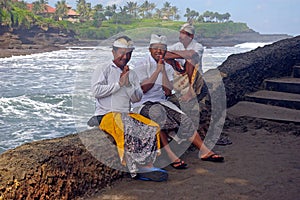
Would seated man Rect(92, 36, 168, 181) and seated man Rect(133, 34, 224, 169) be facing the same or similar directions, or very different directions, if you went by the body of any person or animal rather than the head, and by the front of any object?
same or similar directions

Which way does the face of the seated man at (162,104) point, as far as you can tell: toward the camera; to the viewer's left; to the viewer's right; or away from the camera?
toward the camera

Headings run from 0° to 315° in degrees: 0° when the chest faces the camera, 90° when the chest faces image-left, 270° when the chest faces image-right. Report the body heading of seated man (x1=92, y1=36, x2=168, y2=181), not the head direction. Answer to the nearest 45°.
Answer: approximately 315°

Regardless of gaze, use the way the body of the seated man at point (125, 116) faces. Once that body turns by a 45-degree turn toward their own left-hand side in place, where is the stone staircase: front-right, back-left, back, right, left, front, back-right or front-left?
front-left

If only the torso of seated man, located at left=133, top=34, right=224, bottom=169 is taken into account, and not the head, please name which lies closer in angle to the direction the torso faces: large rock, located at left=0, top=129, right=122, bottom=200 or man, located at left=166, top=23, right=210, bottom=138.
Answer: the large rock

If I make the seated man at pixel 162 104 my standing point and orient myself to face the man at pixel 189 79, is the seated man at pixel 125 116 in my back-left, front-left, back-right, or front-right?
back-left

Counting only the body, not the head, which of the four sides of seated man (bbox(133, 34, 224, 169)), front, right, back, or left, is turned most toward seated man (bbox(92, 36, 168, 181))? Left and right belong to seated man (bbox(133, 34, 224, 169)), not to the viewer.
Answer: right

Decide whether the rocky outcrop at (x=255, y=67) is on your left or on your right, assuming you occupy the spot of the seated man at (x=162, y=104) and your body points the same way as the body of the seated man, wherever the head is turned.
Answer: on your left

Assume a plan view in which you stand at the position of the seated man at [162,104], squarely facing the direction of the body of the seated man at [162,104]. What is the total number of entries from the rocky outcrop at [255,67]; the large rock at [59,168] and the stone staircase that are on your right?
1

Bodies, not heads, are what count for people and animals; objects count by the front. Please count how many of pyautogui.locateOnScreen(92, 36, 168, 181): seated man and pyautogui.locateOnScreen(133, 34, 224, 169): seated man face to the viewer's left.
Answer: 0

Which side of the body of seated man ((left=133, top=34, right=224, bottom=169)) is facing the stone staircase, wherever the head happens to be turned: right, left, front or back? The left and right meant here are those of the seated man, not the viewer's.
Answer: left

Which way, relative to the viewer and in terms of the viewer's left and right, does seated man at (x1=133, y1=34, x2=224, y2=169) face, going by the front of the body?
facing the viewer and to the right of the viewer

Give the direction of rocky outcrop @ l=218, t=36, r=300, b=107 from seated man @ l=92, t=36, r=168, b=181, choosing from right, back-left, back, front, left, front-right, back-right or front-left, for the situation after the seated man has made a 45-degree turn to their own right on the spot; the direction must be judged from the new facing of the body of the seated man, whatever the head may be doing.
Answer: back-left
